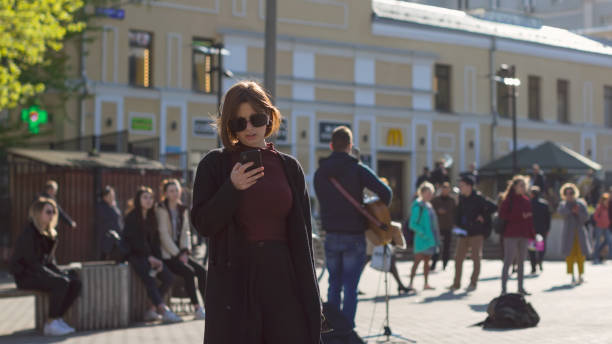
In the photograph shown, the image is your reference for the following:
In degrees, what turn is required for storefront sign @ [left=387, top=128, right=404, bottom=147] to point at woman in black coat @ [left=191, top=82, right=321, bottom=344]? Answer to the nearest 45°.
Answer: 0° — it already faces them

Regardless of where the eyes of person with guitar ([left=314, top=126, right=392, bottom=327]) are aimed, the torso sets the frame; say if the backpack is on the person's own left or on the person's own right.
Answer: on the person's own right

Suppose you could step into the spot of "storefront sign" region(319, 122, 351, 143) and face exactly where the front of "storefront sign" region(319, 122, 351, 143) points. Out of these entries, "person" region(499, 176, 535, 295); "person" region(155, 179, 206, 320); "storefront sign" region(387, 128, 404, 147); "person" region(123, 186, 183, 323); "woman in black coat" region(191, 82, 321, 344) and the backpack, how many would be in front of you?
5

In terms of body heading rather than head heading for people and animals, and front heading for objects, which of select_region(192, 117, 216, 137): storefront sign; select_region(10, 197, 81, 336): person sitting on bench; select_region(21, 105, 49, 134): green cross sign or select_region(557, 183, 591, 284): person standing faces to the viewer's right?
the person sitting on bench

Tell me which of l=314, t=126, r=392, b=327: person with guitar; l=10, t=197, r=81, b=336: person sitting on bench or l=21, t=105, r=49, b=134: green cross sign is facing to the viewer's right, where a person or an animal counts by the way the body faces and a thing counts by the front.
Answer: the person sitting on bench

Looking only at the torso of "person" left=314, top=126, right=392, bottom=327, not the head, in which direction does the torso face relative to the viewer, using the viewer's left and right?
facing away from the viewer

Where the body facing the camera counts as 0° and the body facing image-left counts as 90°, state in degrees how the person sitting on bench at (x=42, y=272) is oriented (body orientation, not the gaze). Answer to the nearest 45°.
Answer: approximately 270°

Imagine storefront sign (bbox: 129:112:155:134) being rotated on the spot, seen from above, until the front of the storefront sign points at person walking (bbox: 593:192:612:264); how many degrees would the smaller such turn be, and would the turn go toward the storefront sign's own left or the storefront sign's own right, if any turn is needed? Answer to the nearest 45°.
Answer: approximately 45° to the storefront sign's own left

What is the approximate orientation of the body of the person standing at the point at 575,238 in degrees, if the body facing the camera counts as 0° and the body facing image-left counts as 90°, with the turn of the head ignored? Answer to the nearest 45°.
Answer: approximately 0°

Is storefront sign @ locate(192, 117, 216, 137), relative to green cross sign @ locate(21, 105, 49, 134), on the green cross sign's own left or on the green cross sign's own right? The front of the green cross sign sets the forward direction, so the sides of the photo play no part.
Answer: on the green cross sign's own left
